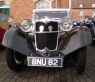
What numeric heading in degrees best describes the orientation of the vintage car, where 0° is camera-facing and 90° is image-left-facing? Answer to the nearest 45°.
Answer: approximately 0°

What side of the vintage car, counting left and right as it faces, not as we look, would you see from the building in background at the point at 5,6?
back

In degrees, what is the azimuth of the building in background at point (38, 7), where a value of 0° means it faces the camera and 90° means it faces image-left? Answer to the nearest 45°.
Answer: approximately 0°

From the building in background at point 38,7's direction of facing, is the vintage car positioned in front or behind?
in front

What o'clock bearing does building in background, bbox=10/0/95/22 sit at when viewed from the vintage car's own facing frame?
The building in background is roughly at 6 o'clock from the vintage car.

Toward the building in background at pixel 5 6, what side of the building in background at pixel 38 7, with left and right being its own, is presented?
right

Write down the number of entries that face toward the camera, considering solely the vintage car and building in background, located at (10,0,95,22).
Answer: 2

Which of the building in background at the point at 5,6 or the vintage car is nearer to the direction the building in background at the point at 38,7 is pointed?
the vintage car
